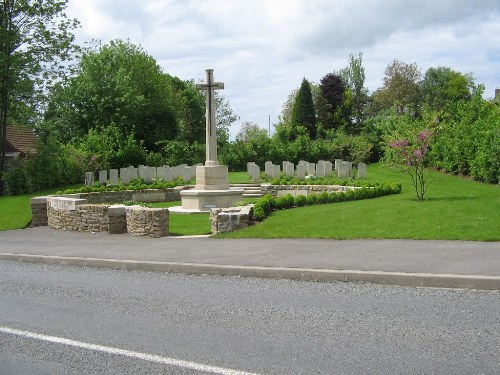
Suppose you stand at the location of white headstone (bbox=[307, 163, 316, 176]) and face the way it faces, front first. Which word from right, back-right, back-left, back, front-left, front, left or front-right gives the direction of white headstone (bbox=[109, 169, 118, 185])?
right

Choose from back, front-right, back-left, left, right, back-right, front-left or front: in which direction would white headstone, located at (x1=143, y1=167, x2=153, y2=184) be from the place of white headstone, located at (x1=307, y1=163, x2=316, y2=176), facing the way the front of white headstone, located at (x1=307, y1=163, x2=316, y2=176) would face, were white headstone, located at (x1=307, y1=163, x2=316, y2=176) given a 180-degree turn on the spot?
left

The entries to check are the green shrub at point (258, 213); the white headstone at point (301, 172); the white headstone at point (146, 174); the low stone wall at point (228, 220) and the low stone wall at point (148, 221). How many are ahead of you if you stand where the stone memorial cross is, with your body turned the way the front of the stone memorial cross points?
3

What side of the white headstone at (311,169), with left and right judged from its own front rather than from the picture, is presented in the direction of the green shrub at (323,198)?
front

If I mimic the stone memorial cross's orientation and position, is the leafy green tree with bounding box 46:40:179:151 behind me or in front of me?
behind

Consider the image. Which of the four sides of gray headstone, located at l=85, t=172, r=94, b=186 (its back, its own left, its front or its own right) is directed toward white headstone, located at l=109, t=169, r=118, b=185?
left

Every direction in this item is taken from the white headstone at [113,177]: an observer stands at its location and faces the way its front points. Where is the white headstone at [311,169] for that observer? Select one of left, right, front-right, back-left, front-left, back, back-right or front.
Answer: left

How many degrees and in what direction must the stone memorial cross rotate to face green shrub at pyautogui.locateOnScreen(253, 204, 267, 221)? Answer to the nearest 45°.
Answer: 0° — it already faces it

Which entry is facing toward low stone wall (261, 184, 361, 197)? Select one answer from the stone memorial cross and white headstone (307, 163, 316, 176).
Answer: the white headstone

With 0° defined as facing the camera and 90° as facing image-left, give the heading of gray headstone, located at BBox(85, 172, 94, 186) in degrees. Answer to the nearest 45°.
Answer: approximately 0°

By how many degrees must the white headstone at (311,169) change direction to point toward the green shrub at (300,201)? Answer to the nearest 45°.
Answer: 0° — it already faces it
